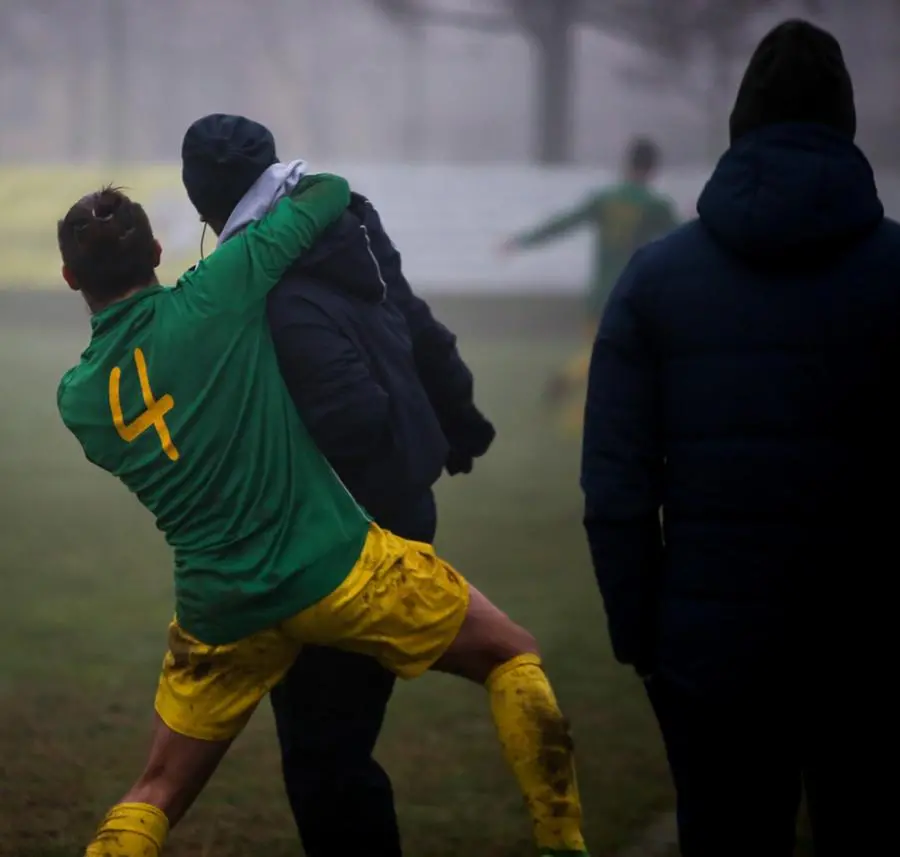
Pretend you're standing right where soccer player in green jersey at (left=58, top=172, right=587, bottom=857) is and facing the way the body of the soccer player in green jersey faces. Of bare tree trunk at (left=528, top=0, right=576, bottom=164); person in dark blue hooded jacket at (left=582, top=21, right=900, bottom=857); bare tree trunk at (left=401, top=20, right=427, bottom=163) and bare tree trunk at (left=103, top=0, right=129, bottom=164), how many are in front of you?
3

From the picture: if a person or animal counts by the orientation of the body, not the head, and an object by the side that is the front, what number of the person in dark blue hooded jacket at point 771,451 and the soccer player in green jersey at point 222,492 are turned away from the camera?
2

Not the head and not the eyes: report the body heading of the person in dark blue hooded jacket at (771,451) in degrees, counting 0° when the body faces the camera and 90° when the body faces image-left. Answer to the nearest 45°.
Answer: approximately 180°

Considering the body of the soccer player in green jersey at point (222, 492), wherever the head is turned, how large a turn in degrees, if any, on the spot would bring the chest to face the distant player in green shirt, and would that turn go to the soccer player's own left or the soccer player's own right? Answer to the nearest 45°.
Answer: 0° — they already face them

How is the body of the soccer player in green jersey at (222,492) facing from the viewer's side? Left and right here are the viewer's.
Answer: facing away from the viewer

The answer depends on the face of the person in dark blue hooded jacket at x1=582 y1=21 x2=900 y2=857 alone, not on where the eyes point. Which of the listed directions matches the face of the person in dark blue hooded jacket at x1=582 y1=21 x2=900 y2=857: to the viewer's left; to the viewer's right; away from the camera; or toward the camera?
away from the camera

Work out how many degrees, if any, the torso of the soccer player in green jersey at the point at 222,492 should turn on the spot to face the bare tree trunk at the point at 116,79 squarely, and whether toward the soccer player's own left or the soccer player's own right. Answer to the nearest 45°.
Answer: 0° — they already face it

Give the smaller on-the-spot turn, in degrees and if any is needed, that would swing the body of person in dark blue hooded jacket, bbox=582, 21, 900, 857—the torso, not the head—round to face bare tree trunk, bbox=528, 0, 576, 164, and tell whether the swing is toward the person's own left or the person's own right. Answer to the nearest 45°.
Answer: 0° — they already face it

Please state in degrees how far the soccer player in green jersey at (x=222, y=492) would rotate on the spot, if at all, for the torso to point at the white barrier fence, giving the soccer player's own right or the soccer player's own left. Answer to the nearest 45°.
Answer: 0° — they already face it

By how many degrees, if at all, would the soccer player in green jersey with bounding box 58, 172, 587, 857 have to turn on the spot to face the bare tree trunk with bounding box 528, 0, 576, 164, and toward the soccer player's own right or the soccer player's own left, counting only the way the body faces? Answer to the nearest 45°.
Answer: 0° — they already face it

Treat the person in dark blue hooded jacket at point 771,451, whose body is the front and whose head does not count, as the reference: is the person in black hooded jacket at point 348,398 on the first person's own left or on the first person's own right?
on the first person's own left
